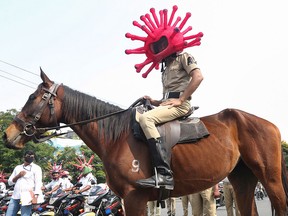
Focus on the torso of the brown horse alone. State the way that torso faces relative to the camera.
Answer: to the viewer's left

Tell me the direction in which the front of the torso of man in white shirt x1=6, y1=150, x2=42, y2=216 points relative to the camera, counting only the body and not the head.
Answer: toward the camera

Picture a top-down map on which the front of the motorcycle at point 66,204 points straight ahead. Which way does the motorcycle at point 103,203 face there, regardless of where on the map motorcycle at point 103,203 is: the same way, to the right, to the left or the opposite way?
the same way

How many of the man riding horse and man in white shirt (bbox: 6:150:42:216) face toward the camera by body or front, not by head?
1

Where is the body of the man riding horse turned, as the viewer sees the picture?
to the viewer's left

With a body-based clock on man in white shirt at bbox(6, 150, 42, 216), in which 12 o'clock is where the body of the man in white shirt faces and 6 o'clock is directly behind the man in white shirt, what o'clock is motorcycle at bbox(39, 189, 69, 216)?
The motorcycle is roughly at 7 o'clock from the man in white shirt.

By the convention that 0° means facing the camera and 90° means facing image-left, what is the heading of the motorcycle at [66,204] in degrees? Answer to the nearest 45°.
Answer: approximately 45°

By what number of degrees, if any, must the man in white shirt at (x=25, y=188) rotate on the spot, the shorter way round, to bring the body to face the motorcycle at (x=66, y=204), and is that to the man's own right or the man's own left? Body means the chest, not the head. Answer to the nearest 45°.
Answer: approximately 135° to the man's own left

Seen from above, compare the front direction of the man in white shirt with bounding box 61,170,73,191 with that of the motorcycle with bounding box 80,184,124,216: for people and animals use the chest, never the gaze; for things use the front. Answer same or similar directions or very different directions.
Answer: same or similar directions

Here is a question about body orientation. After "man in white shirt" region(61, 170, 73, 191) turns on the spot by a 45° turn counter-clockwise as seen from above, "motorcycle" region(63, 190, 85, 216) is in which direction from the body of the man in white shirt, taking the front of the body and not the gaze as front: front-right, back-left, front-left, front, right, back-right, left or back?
front

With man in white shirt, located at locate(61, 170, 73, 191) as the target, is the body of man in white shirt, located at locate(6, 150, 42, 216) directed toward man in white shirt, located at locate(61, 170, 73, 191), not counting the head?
no

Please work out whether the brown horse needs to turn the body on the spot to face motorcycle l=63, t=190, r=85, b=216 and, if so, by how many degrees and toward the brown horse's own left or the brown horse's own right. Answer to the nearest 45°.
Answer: approximately 90° to the brown horse's own right

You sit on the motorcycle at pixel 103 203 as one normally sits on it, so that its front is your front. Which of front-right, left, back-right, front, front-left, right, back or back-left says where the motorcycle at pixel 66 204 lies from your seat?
right

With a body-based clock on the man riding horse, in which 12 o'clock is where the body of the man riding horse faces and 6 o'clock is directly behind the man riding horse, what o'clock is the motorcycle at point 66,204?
The motorcycle is roughly at 2 o'clock from the man riding horse.

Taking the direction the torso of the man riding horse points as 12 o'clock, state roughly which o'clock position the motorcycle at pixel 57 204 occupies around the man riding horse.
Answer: The motorcycle is roughly at 2 o'clock from the man riding horse.

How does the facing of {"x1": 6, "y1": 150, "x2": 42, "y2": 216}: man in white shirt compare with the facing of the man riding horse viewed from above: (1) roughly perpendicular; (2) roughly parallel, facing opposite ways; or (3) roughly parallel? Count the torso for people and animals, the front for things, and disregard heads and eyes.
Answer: roughly perpendicular
